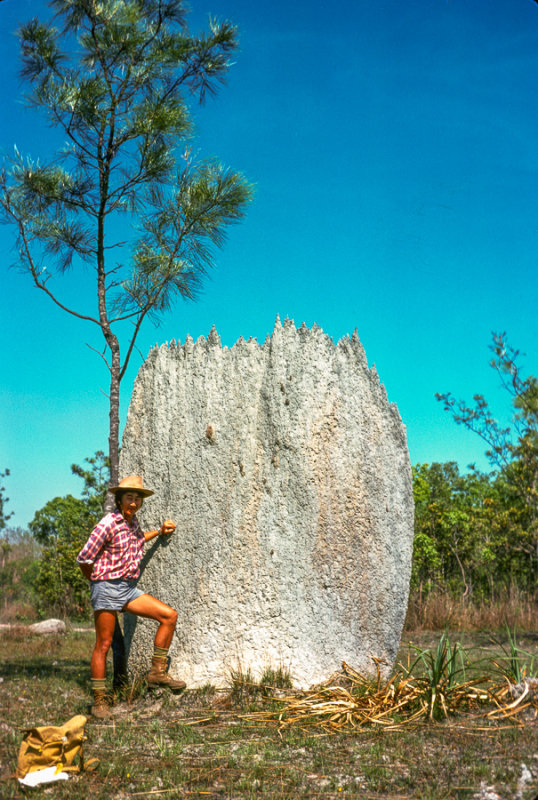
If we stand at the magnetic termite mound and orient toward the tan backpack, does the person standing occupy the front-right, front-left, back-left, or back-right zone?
front-right

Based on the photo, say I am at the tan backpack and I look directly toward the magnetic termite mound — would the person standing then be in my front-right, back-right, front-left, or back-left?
front-left

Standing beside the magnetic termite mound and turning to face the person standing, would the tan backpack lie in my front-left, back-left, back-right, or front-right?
front-left

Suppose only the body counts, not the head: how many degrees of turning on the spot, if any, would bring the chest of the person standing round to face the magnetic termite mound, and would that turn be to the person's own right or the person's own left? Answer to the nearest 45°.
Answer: approximately 45° to the person's own left

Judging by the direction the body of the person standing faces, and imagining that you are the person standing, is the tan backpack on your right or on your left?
on your right

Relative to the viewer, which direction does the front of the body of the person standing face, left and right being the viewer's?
facing the viewer and to the right of the viewer
